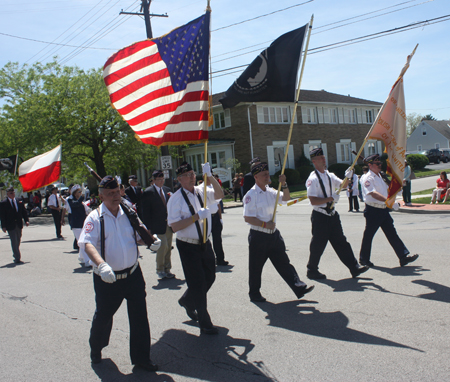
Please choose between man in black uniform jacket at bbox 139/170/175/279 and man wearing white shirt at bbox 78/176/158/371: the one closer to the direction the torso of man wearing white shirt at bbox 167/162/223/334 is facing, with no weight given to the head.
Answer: the man wearing white shirt

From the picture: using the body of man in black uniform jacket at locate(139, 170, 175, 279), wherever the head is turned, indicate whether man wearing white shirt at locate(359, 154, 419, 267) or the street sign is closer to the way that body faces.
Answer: the man wearing white shirt
